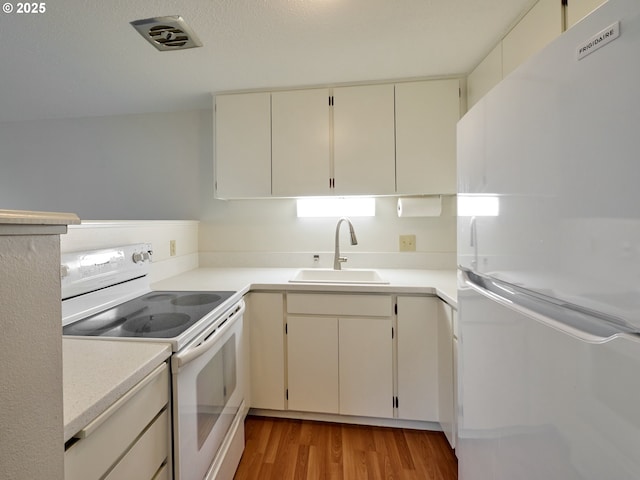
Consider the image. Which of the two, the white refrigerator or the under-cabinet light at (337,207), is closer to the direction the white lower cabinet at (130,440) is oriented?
the white refrigerator

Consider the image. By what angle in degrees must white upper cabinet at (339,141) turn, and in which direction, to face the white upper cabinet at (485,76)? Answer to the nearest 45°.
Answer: approximately 90° to its left

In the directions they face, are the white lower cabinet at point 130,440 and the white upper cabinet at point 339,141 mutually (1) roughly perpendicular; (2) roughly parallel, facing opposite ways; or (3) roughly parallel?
roughly perpendicular

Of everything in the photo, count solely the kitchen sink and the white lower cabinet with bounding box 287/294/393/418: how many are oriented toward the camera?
2
